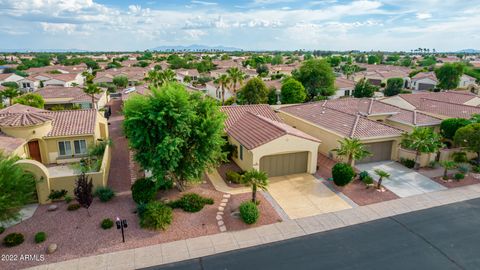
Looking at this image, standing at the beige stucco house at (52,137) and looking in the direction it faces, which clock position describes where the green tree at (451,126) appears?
The green tree is roughly at 10 o'clock from the beige stucco house.

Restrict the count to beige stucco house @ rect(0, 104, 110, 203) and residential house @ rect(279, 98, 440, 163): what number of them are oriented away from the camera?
0

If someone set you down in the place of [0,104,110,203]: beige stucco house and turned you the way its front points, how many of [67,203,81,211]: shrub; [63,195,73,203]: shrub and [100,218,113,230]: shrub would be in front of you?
3

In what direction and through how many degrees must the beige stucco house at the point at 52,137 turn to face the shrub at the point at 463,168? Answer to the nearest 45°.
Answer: approximately 45° to its left

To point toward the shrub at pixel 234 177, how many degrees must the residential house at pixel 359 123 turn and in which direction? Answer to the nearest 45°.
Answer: approximately 90° to its right

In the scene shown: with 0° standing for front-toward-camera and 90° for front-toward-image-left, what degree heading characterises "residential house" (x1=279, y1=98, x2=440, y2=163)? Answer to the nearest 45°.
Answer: approximately 315°

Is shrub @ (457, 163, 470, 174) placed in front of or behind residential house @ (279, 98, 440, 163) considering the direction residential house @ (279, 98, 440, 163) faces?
in front

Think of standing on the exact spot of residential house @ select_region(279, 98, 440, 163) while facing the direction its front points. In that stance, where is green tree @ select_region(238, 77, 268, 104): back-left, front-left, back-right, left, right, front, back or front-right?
back

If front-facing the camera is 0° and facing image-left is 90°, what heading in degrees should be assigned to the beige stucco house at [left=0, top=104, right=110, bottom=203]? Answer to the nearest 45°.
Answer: approximately 0°

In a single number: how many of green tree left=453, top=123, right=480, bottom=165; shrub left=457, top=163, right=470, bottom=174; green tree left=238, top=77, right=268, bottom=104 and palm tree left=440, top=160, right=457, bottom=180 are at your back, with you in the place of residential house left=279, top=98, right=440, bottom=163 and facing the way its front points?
1

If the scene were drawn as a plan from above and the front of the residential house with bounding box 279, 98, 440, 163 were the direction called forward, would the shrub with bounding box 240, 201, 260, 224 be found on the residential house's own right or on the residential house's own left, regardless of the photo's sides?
on the residential house's own right

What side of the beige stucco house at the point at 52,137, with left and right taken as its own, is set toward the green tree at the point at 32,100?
back

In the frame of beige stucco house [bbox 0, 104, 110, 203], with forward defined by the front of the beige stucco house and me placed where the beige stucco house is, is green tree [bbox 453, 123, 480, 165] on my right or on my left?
on my left

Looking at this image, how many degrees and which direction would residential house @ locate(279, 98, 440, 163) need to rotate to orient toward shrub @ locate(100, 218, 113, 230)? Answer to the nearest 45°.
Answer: approximately 90° to its right

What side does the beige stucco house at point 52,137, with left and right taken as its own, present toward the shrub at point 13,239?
front

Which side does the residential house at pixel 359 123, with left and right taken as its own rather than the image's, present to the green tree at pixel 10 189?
right
